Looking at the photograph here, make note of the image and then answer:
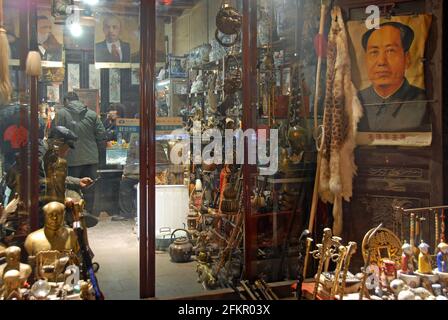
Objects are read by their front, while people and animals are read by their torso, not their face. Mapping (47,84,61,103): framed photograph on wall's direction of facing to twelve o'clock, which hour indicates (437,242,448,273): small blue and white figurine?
The small blue and white figurine is roughly at 10 o'clock from the framed photograph on wall.

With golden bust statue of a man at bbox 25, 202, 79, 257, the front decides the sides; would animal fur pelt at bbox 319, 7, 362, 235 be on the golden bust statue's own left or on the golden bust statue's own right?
on the golden bust statue's own left

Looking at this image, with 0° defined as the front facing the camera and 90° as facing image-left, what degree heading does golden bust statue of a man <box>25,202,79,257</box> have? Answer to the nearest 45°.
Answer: approximately 0°

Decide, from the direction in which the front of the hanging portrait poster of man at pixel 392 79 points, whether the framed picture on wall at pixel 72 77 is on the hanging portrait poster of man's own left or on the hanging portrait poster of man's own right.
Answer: on the hanging portrait poster of man's own right

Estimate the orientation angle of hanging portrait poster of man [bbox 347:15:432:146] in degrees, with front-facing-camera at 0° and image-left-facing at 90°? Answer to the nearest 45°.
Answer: approximately 0°

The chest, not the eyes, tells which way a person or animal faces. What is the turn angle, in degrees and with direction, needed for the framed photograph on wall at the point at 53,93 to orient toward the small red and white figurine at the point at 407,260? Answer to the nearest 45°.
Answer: approximately 45° to its left
